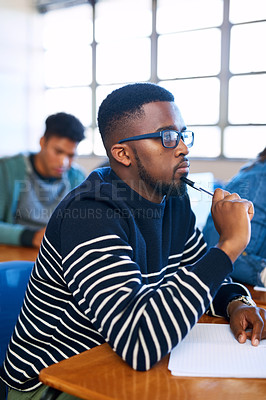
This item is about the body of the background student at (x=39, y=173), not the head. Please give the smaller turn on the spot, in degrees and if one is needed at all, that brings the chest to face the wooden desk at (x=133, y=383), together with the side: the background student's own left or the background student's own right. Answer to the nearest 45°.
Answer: approximately 45° to the background student's own right

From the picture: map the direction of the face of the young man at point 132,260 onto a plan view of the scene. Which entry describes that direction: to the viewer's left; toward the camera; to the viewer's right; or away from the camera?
to the viewer's right

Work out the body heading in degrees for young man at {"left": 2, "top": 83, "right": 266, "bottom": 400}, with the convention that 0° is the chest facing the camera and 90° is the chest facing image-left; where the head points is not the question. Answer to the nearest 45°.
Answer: approximately 315°

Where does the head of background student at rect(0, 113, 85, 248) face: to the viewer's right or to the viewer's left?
to the viewer's right

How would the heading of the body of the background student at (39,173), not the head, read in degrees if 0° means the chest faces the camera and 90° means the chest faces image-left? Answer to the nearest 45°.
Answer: approximately 315°

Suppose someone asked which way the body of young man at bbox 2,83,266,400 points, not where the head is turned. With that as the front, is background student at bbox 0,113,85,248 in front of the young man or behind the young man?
behind
